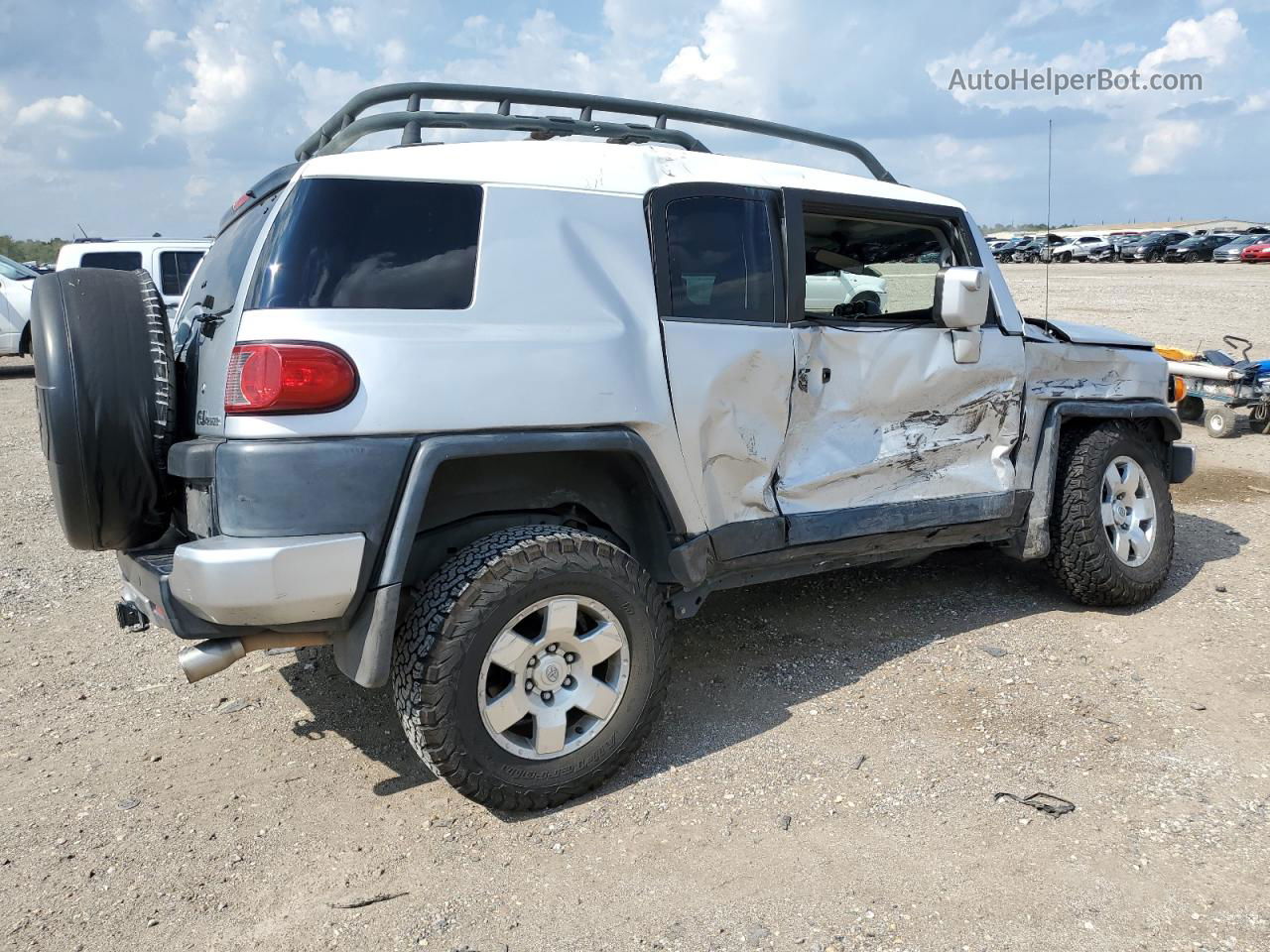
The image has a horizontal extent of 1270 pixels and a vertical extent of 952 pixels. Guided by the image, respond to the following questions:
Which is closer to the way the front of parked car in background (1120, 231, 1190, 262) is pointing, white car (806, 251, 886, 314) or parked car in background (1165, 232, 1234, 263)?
the white car

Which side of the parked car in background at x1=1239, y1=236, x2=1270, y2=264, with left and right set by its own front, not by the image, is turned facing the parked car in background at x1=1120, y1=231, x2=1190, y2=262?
right

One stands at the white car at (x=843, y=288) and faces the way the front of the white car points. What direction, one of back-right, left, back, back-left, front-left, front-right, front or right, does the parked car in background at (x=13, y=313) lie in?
back-left

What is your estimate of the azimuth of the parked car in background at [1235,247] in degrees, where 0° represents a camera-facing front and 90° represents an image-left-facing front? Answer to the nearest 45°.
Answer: approximately 45°

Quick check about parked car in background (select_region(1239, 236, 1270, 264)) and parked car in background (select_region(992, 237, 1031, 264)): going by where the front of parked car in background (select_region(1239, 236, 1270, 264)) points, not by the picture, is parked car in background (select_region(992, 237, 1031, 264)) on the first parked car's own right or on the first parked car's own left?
on the first parked car's own right

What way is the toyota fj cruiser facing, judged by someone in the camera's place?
facing away from the viewer and to the right of the viewer
